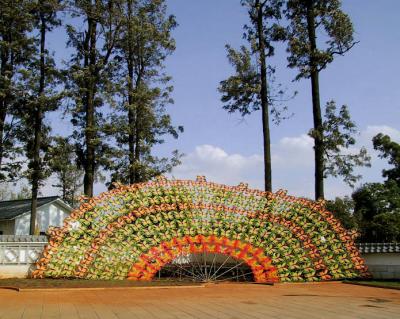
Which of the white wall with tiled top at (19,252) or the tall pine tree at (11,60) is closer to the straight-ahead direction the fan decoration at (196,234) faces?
the white wall with tiled top

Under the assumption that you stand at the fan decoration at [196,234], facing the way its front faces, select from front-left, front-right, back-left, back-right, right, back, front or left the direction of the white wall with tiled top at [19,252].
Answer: right

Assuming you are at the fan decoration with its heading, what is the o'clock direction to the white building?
The white building is roughly at 5 o'clock from the fan decoration.

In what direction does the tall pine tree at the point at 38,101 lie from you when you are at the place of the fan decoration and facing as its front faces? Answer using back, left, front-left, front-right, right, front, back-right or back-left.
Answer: back-right

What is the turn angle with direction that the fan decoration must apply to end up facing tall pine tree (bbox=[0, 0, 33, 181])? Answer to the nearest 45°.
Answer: approximately 135° to its right

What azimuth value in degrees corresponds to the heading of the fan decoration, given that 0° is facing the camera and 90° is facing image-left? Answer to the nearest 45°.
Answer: approximately 0°

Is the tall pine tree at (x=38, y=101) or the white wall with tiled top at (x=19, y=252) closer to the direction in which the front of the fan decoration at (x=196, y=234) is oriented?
the white wall with tiled top
